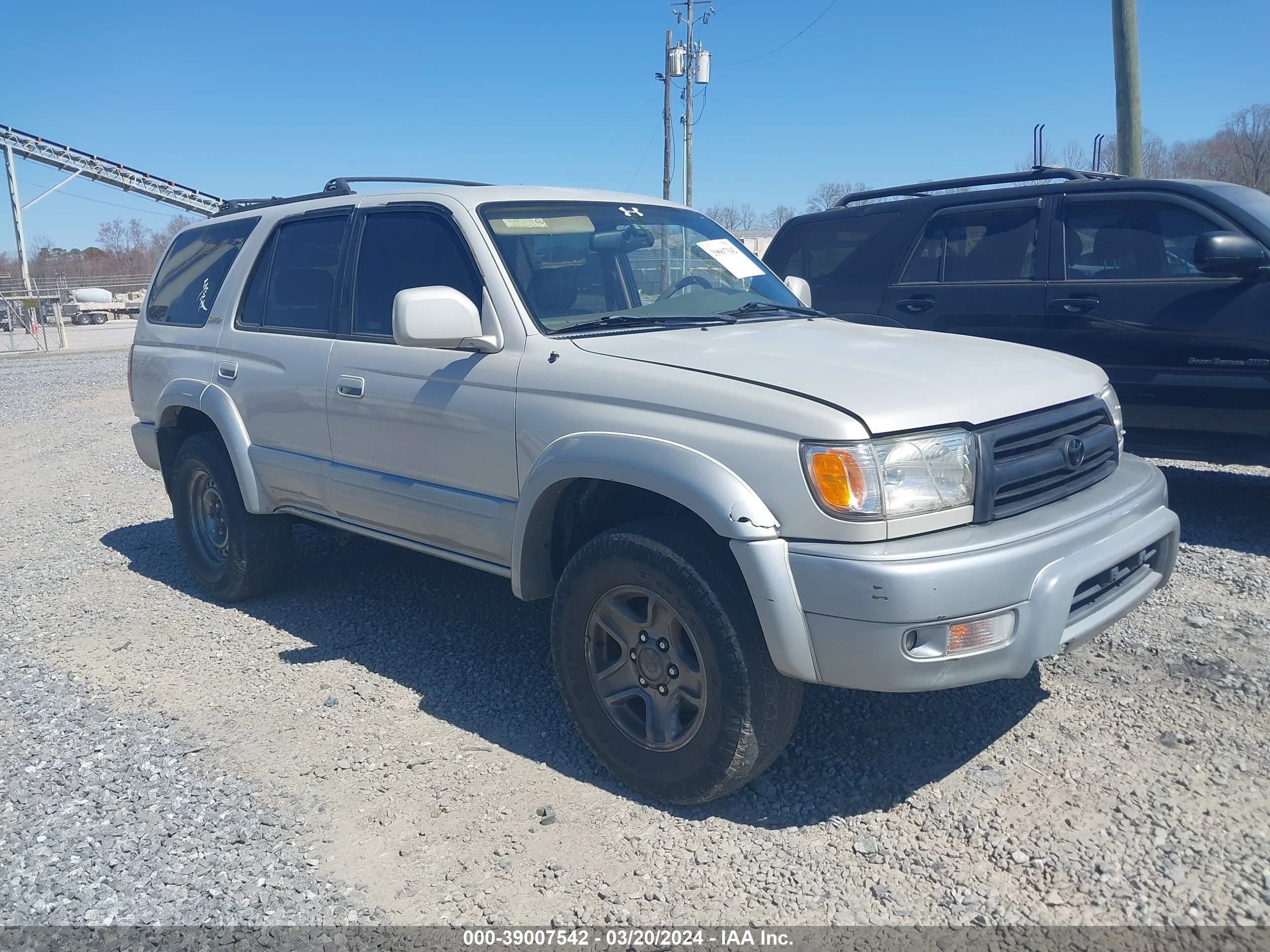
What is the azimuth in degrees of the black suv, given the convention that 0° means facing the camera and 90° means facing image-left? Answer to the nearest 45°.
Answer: approximately 270°

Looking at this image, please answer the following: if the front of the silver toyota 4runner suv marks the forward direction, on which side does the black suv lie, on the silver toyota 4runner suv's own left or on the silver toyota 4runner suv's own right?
on the silver toyota 4runner suv's own left

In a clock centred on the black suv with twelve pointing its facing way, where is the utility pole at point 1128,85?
The utility pole is roughly at 9 o'clock from the black suv.

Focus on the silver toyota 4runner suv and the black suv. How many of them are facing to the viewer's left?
0

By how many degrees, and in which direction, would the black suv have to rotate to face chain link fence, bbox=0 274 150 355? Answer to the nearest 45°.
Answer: approximately 135° to its left

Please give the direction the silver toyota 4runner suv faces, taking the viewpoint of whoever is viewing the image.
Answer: facing the viewer and to the right of the viewer

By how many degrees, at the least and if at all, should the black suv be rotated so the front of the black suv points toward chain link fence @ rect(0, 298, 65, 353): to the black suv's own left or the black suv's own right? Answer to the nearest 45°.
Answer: approximately 135° to the black suv's own left

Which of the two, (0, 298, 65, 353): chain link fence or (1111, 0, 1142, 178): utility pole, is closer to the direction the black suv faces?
the utility pole
